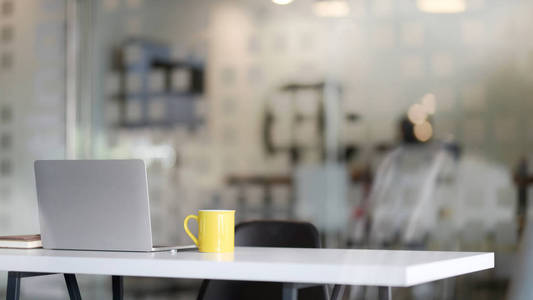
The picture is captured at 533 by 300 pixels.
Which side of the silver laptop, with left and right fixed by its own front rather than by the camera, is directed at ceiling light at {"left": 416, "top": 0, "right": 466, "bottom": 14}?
front

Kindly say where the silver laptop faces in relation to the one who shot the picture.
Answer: facing away from the viewer and to the right of the viewer

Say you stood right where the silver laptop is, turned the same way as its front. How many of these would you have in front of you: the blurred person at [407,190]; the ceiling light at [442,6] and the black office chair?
3

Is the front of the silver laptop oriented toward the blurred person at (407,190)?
yes

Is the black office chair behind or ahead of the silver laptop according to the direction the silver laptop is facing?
ahead

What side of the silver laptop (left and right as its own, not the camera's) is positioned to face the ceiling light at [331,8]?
front
